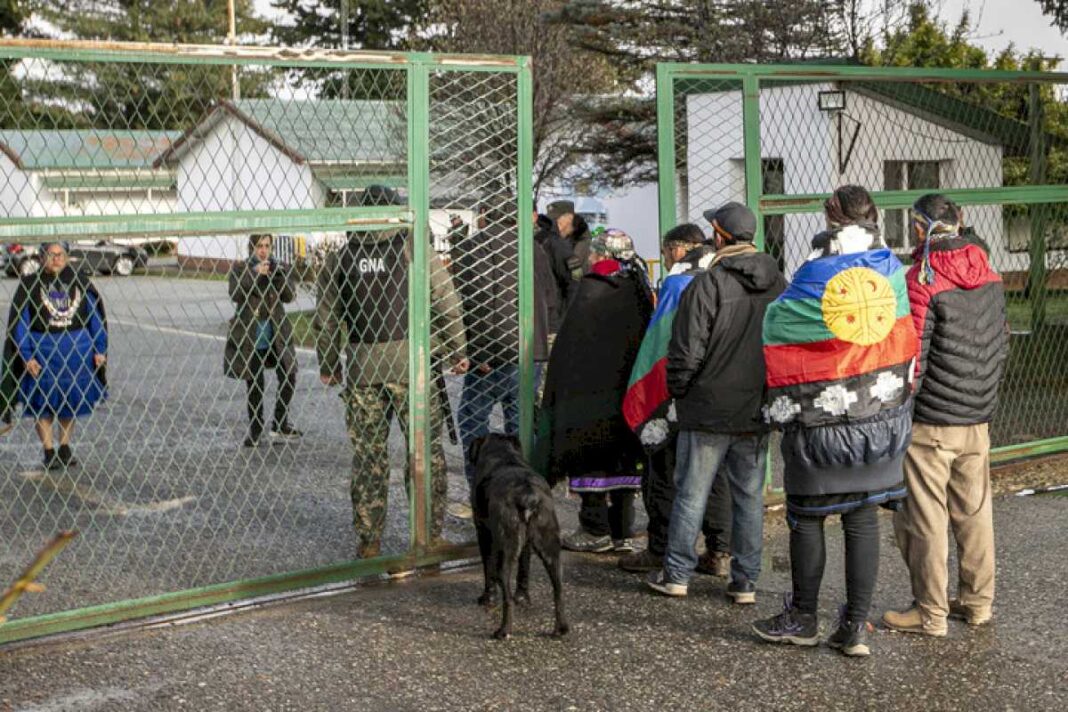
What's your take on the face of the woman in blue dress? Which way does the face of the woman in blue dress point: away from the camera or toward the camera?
toward the camera

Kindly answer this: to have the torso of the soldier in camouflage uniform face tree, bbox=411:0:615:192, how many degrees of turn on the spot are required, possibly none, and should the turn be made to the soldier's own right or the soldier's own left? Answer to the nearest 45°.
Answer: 0° — they already face it

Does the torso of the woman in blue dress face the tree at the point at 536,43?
no

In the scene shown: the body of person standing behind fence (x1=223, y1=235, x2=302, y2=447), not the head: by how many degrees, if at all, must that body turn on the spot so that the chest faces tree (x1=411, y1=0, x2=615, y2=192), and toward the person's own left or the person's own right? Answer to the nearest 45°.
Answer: approximately 180°

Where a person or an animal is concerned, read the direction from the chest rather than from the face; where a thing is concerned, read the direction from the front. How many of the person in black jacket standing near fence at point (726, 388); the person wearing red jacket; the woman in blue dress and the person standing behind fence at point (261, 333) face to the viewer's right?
0

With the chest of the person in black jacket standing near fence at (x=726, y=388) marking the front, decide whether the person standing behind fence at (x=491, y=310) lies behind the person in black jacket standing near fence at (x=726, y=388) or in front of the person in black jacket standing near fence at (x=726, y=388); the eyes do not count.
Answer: in front

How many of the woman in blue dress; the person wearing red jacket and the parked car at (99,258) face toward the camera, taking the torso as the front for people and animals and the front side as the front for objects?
1

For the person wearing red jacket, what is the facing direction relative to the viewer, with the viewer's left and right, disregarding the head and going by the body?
facing away from the viewer and to the left of the viewer

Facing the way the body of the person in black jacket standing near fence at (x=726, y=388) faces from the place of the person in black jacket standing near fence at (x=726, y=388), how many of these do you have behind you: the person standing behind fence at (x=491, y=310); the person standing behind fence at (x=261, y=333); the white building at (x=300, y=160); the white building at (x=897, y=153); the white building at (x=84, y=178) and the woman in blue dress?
0

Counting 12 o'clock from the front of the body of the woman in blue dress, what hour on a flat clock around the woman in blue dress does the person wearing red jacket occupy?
The person wearing red jacket is roughly at 11 o'clock from the woman in blue dress.

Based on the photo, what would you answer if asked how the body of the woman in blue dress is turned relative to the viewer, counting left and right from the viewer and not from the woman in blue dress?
facing the viewer

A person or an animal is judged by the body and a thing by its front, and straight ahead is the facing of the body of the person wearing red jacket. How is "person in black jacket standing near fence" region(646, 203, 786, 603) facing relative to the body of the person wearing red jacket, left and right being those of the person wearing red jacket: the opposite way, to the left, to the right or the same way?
the same way

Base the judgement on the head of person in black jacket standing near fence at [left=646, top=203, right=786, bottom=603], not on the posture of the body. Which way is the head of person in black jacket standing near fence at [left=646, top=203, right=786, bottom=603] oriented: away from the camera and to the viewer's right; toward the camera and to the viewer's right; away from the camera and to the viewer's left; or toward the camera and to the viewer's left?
away from the camera and to the viewer's left

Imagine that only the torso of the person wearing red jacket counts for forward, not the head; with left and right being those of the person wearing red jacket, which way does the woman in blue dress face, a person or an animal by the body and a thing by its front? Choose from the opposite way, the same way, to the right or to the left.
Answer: the opposite way

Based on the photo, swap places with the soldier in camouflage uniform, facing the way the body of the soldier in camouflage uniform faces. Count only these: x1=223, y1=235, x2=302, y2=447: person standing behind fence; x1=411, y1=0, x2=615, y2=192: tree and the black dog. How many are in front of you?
2

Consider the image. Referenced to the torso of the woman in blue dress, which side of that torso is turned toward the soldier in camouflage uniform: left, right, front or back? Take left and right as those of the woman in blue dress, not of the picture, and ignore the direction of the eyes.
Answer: front

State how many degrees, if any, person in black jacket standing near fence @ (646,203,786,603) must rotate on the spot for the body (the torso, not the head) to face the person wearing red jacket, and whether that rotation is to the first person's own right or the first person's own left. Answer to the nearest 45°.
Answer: approximately 135° to the first person's own right

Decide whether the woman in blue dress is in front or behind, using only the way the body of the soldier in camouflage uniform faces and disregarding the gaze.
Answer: in front
